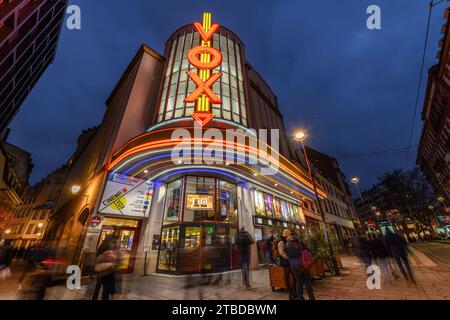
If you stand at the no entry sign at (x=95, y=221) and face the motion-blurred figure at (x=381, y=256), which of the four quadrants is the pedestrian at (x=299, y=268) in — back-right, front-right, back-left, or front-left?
front-right

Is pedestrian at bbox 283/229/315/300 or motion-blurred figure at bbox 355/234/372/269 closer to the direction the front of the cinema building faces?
the pedestrian

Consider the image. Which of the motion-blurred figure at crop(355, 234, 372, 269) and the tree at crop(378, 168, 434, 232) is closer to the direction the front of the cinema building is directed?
the motion-blurred figure

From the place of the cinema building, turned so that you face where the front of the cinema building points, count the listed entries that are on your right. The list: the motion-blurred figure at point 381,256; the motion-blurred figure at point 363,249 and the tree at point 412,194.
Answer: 0

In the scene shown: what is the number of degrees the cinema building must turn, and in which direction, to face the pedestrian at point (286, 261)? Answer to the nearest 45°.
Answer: approximately 45° to its left

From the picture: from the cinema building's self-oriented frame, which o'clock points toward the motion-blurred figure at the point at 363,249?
The motion-blurred figure is roughly at 10 o'clock from the cinema building.

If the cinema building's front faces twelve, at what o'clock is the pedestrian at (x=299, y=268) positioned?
The pedestrian is roughly at 11 o'clock from the cinema building.

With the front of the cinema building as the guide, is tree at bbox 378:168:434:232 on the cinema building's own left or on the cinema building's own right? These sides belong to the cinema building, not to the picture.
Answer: on the cinema building's own left

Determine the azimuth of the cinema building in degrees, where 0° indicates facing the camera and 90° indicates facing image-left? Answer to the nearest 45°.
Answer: approximately 0°

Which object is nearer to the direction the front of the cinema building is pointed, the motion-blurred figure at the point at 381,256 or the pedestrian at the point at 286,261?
the pedestrian

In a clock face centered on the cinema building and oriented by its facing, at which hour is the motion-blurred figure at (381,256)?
The motion-blurred figure is roughly at 10 o'clock from the cinema building.

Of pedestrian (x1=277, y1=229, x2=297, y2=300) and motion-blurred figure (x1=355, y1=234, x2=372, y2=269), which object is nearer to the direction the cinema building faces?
the pedestrian

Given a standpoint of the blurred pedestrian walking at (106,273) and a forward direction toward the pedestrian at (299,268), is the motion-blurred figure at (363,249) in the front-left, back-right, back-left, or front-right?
front-left
